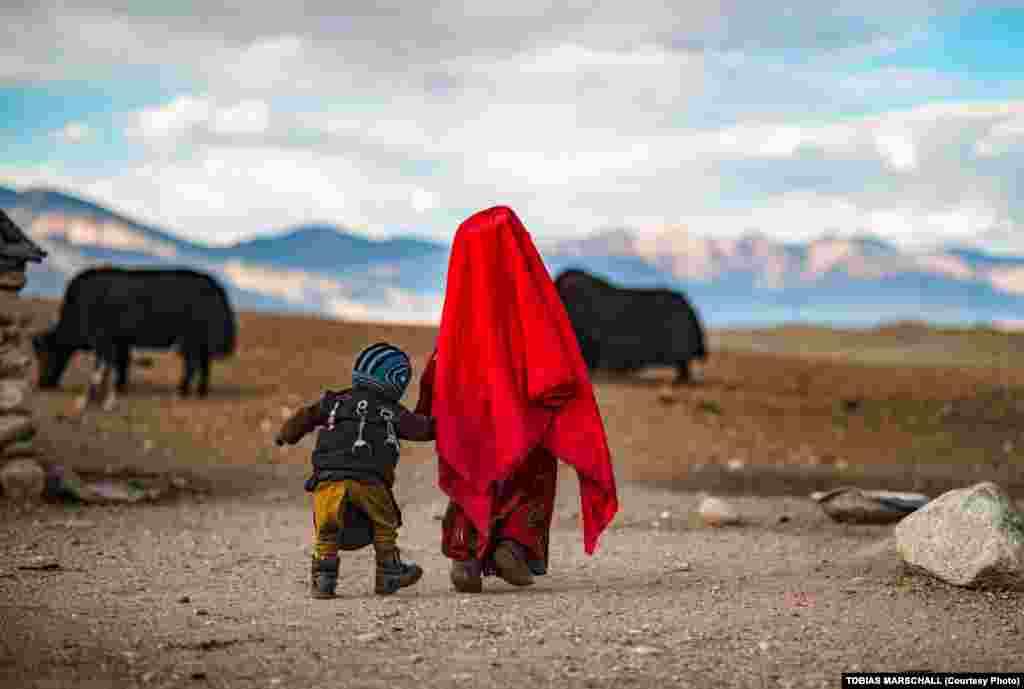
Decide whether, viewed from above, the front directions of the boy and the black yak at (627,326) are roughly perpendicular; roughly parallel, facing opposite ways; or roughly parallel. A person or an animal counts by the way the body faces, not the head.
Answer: roughly perpendicular

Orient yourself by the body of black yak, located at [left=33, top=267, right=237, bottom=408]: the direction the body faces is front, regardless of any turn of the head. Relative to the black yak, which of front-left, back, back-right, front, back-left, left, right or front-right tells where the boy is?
left

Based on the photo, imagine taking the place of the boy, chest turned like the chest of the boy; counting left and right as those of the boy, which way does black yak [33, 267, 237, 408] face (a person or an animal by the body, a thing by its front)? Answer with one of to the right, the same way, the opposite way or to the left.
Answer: to the left

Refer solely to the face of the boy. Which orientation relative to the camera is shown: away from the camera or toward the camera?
away from the camera

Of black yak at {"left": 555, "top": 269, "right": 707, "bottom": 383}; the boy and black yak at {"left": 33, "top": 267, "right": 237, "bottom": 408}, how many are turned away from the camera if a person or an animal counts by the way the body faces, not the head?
1

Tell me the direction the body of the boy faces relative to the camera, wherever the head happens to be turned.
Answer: away from the camera

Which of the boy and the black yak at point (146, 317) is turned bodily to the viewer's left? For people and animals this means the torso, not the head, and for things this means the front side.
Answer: the black yak

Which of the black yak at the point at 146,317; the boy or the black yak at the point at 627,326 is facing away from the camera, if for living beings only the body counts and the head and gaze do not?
the boy

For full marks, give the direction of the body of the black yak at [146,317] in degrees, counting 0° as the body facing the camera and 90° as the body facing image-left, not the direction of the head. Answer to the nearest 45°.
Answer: approximately 90°

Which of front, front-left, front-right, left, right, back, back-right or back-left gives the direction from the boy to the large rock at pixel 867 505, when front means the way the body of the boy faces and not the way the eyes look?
front-right

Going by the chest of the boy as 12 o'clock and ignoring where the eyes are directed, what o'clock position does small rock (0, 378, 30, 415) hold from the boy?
The small rock is roughly at 11 o'clock from the boy.

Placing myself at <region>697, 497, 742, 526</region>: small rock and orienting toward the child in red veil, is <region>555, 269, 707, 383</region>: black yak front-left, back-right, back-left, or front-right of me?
back-right
